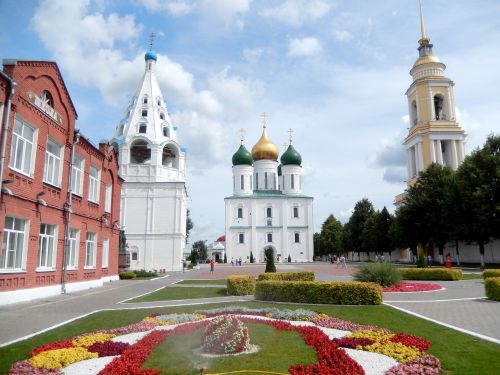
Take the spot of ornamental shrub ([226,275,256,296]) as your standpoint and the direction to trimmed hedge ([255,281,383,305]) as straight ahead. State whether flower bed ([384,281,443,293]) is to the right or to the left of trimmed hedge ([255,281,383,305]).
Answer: left

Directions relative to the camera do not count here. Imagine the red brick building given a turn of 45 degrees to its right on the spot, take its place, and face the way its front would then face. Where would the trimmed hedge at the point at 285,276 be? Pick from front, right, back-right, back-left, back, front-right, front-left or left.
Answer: left

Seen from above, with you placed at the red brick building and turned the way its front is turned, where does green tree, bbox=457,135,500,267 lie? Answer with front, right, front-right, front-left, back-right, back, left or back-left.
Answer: front-left

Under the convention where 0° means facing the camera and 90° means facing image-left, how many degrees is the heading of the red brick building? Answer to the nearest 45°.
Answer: approximately 315°

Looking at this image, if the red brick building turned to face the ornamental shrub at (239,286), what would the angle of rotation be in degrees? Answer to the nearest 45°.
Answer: approximately 45° to its left

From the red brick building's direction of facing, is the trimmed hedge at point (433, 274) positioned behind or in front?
in front

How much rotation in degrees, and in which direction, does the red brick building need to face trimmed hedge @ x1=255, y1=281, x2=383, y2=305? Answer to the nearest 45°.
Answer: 0° — it already faces it

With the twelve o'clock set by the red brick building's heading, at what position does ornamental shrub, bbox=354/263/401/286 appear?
The ornamental shrub is roughly at 11 o'clock from the red brick building.

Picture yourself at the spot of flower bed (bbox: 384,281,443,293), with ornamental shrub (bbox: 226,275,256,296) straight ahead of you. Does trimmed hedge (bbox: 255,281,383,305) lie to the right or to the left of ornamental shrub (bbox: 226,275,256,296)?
left

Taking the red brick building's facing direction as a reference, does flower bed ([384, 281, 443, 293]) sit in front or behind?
in front
